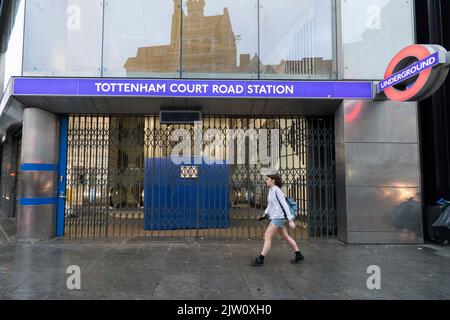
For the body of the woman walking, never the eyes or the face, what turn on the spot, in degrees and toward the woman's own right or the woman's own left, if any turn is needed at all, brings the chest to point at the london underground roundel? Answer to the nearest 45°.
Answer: approximately 180°

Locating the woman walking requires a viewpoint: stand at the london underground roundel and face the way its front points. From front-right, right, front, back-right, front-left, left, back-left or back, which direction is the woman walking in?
front

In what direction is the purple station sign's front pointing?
toward the camera

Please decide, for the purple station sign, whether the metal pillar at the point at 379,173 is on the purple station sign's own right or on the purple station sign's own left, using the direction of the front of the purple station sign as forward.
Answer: on the purple station sign's own left

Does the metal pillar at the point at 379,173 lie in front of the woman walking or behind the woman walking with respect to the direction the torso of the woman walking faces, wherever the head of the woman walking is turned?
behind

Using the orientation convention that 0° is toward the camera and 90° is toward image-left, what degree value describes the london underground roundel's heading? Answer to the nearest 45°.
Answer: approximately 45°

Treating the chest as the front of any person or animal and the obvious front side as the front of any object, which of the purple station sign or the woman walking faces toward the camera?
the purple station sign

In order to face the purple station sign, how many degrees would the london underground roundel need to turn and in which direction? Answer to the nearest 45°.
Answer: approximately 45° to its right
